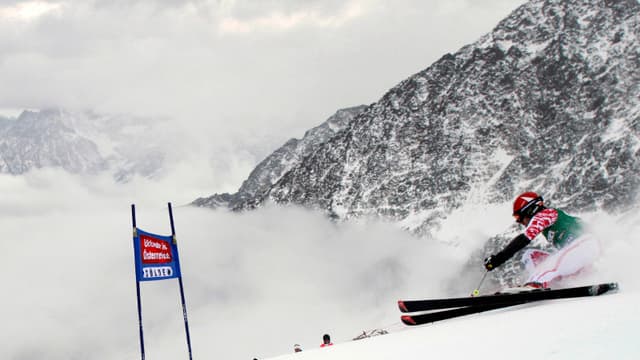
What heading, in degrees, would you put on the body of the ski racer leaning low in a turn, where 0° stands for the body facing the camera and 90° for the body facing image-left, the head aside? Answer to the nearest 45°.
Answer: approximately 90°
